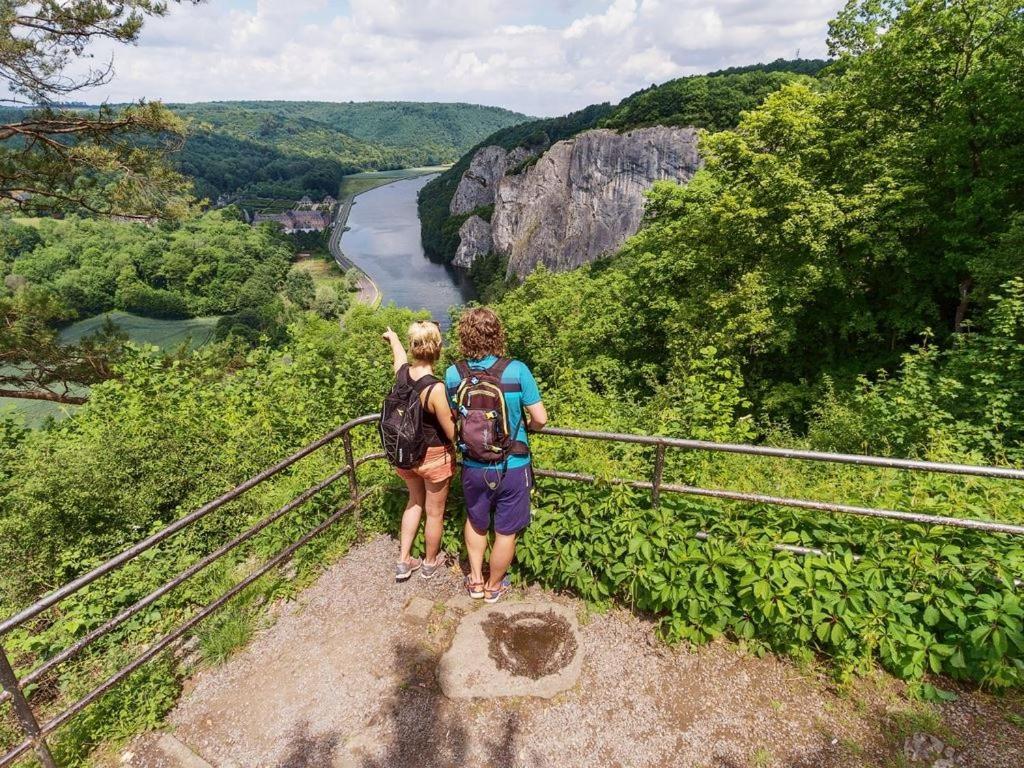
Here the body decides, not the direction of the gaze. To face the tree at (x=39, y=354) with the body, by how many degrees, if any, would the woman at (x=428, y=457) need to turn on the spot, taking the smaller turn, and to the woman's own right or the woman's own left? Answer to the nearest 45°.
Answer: approximately 90° to the woman's own left

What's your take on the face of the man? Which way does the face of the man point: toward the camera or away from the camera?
away from the camera

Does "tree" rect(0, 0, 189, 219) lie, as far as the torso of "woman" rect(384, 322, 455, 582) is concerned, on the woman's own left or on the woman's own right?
on the woman's own left

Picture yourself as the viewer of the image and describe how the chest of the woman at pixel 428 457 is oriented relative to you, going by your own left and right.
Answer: facing away from the viewer and to the right of the viewer
